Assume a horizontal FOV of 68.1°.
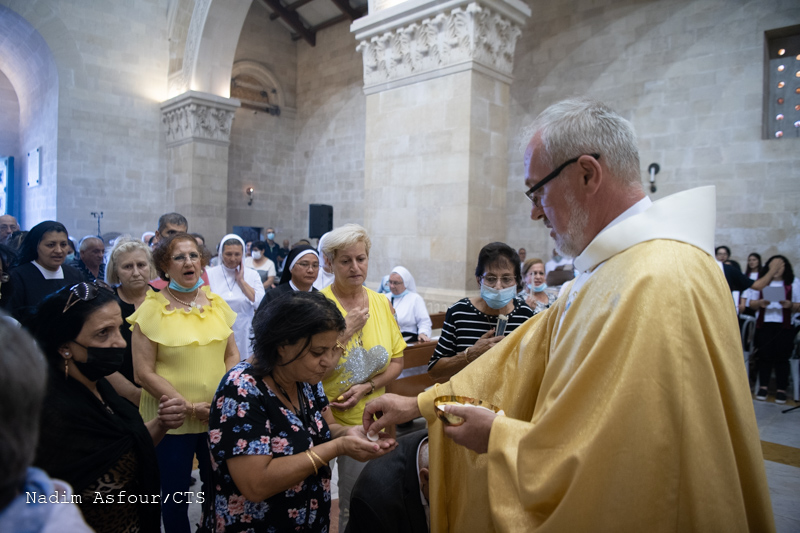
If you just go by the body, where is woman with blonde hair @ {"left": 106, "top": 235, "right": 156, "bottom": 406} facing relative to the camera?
toward the camera

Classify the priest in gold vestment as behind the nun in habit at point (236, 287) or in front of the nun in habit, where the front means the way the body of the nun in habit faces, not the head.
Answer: in front

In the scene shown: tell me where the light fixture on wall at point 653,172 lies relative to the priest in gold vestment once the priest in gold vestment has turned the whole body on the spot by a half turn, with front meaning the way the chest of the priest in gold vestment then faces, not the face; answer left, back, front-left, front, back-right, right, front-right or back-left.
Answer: left

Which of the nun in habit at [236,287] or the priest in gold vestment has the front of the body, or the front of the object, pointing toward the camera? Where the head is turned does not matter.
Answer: the nun in habit

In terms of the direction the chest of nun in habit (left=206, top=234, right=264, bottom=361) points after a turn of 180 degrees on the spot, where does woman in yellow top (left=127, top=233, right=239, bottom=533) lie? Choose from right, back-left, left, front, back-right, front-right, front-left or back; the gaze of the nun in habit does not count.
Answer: back

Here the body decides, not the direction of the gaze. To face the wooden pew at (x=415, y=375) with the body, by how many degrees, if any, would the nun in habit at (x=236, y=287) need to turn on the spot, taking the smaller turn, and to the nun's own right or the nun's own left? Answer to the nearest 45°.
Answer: approximately 45° to the nun's own left

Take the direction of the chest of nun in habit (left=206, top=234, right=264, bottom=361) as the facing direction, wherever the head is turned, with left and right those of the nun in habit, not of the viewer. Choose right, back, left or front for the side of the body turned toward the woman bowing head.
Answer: front

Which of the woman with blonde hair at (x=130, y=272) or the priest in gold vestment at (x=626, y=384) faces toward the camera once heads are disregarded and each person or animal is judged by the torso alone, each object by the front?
the woman with blonde hair

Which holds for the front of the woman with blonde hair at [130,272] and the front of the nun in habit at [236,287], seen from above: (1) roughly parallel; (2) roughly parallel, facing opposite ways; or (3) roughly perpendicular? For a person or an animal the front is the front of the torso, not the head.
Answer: roughly parallel

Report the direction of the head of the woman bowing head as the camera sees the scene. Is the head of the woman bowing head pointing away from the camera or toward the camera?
toward the camera

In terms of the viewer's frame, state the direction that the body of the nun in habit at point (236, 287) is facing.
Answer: toward the camera

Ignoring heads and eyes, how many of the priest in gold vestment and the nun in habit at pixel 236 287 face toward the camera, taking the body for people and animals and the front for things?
1

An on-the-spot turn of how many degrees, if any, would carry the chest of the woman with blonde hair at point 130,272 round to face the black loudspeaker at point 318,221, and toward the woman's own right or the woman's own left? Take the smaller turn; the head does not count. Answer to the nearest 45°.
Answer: approximately 135° to the woman's own left

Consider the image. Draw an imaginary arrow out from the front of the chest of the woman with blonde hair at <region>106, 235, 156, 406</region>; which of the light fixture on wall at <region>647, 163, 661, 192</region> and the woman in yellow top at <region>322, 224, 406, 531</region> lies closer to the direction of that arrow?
the woman in yellow top

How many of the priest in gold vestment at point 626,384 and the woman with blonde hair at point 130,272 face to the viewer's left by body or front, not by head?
1

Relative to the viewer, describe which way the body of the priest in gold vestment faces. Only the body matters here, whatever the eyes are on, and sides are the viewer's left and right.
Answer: facing to the left of the viewer

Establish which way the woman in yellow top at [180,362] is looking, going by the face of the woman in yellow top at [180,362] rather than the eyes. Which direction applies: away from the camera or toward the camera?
toward the camera

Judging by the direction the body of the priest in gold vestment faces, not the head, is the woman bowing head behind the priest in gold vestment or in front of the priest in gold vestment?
in front
